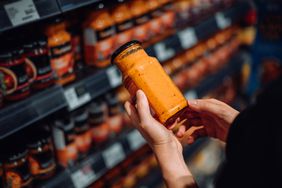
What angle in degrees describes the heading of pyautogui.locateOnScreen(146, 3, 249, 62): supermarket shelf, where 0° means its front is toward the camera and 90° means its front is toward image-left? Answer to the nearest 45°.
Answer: approximately 315°

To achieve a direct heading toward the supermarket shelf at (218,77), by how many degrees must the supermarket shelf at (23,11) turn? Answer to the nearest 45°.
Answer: approximately 90° to its left

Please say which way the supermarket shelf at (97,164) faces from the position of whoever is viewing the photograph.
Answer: facing the viewer and to the right of the viewer

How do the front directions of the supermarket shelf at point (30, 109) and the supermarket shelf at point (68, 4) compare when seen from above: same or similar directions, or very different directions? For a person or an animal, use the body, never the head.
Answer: same or similar directions

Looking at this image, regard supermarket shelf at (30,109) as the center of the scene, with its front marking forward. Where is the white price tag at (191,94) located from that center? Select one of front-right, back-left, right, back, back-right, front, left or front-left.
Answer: left

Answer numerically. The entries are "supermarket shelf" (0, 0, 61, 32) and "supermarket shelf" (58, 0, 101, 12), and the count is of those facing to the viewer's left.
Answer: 0
